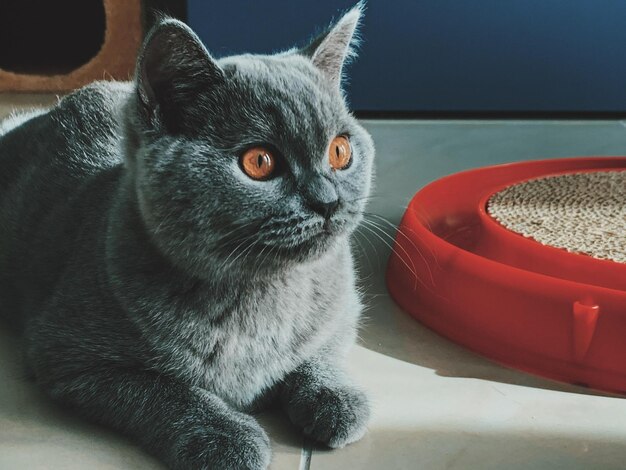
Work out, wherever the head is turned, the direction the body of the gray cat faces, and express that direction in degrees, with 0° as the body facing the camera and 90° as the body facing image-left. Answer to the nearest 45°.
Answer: approximately 315°
